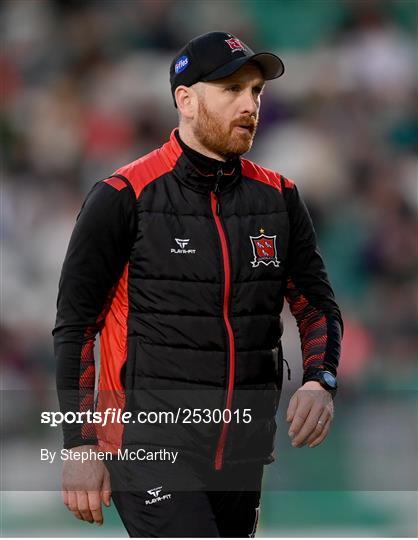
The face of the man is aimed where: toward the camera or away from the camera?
toward the camera

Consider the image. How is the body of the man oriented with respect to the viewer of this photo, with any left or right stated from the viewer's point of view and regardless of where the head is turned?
facing the viewer and to the right of the viewer
